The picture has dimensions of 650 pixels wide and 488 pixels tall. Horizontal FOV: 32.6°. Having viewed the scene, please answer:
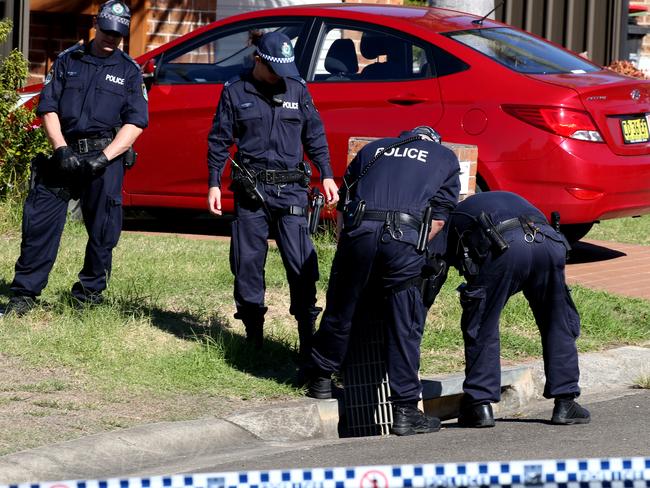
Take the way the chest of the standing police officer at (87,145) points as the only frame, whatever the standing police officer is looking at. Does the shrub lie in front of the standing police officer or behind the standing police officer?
behind

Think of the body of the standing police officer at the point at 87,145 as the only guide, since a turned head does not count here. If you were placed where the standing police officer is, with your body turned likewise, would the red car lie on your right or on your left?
on your left

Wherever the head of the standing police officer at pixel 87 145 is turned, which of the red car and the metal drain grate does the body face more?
the metal drain grate

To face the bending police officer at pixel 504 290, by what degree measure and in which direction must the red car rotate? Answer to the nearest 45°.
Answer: approximately 135° to its left

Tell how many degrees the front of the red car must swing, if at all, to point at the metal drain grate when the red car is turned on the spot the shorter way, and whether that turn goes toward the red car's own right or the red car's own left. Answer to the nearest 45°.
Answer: approximately 135° to the red car's own left

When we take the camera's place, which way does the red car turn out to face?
facing away from the viewer and to the left of the viewer

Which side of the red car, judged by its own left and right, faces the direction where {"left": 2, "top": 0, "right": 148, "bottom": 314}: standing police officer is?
left

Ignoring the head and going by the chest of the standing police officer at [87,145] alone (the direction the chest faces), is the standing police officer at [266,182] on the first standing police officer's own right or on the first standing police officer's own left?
on the first standing police officer's own left

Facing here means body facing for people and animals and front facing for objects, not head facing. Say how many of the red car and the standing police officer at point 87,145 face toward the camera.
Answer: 1

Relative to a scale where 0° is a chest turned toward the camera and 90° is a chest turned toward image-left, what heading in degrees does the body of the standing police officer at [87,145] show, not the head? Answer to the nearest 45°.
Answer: approximately 0°

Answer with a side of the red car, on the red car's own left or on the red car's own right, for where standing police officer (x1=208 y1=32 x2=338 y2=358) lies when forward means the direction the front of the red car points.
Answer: on the red car's own left
